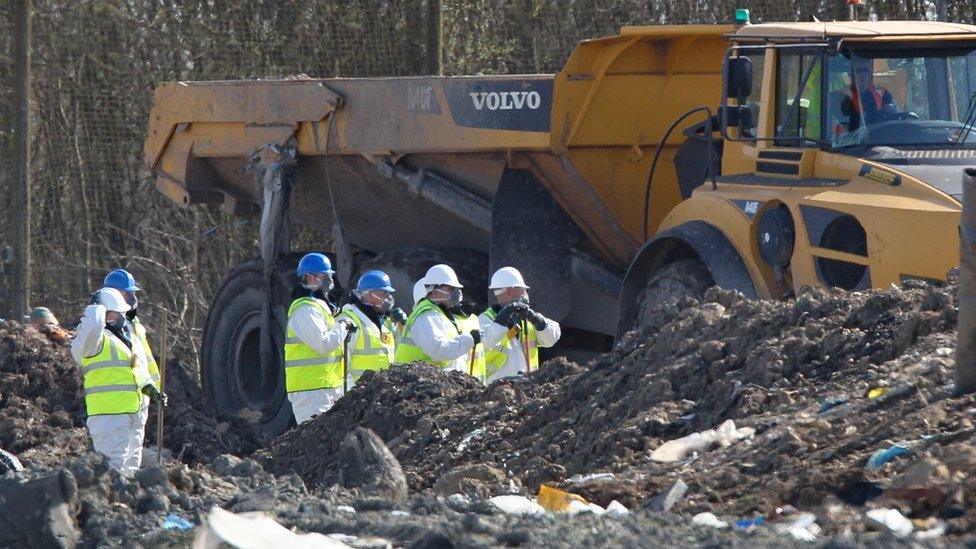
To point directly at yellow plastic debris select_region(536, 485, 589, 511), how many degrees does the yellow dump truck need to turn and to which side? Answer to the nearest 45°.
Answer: approximately 45° to its right

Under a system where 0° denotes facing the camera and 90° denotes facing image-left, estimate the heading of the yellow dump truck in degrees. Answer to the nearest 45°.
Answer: approximately 315°

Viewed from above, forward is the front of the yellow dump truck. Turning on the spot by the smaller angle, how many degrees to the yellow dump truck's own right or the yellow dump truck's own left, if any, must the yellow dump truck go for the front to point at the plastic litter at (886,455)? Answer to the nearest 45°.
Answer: approximately 45° to the yellow dump truck's own right

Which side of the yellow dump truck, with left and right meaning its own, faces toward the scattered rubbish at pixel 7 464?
right

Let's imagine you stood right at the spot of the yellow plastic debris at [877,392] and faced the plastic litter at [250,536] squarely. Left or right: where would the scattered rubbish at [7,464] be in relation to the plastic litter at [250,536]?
right

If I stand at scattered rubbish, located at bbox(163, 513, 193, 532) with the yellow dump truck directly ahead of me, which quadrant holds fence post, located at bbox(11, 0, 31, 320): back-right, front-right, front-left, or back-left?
front-left

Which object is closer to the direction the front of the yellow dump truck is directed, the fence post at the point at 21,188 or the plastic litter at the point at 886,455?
the plastic litter

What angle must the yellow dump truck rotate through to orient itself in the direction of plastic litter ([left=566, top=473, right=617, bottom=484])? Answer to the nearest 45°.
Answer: approximately 45° to its right

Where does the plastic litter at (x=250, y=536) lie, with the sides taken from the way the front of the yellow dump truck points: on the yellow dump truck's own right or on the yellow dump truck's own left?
on the yellow dump truck's own right

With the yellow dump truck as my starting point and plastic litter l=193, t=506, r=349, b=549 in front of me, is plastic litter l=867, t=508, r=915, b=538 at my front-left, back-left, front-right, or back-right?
front-left

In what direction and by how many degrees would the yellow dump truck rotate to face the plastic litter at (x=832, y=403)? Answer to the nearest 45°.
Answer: approximately 45° to its right

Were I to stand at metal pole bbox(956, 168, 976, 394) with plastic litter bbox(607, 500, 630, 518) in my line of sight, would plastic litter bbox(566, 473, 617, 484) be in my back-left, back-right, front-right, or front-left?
front-right
